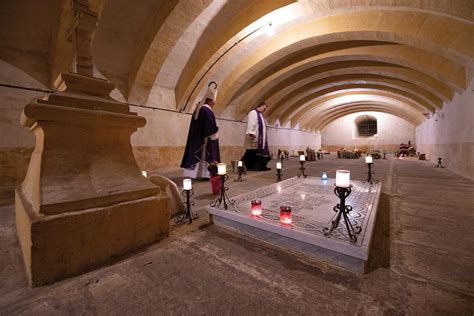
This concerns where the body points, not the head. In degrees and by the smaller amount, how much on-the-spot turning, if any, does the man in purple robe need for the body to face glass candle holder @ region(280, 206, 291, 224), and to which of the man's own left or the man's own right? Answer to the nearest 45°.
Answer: approximately 90° to the man's own right

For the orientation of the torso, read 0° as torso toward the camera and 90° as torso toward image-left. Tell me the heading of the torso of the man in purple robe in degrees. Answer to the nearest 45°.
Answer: approximately 270°

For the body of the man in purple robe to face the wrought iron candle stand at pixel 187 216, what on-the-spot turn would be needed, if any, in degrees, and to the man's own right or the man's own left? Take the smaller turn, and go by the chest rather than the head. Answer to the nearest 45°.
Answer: approximately 90° to the man's own right

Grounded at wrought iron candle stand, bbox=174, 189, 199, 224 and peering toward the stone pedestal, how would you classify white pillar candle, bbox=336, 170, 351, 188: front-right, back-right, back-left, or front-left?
back-left
